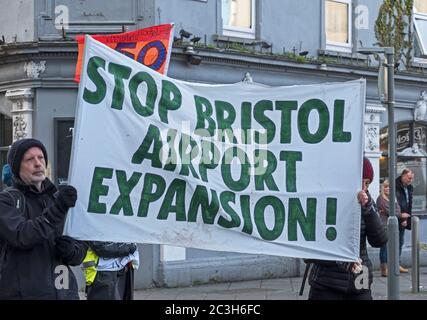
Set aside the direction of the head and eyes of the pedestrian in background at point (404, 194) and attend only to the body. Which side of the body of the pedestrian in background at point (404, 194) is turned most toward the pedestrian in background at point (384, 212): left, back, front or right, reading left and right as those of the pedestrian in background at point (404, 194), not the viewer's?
right

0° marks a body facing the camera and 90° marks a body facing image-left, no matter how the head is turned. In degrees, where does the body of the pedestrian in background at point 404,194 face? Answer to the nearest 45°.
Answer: approximately 315°

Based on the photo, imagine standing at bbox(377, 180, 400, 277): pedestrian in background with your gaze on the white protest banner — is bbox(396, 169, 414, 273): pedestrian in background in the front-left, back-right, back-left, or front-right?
back-left

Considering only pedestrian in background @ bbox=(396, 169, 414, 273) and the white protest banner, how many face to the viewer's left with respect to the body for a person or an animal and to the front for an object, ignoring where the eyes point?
0

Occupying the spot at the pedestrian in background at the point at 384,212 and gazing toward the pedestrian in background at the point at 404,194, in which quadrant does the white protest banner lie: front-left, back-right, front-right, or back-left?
back-right

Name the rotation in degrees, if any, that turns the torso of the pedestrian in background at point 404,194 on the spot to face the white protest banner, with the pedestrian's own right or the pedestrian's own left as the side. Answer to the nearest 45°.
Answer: approximately 45° to the pedestrian's own right

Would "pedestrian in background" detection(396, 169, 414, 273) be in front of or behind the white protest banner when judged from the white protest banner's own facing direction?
behind

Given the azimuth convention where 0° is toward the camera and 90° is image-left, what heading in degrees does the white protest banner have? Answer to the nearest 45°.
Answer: approximately 0°

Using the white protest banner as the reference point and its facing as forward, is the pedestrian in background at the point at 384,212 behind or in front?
behind
